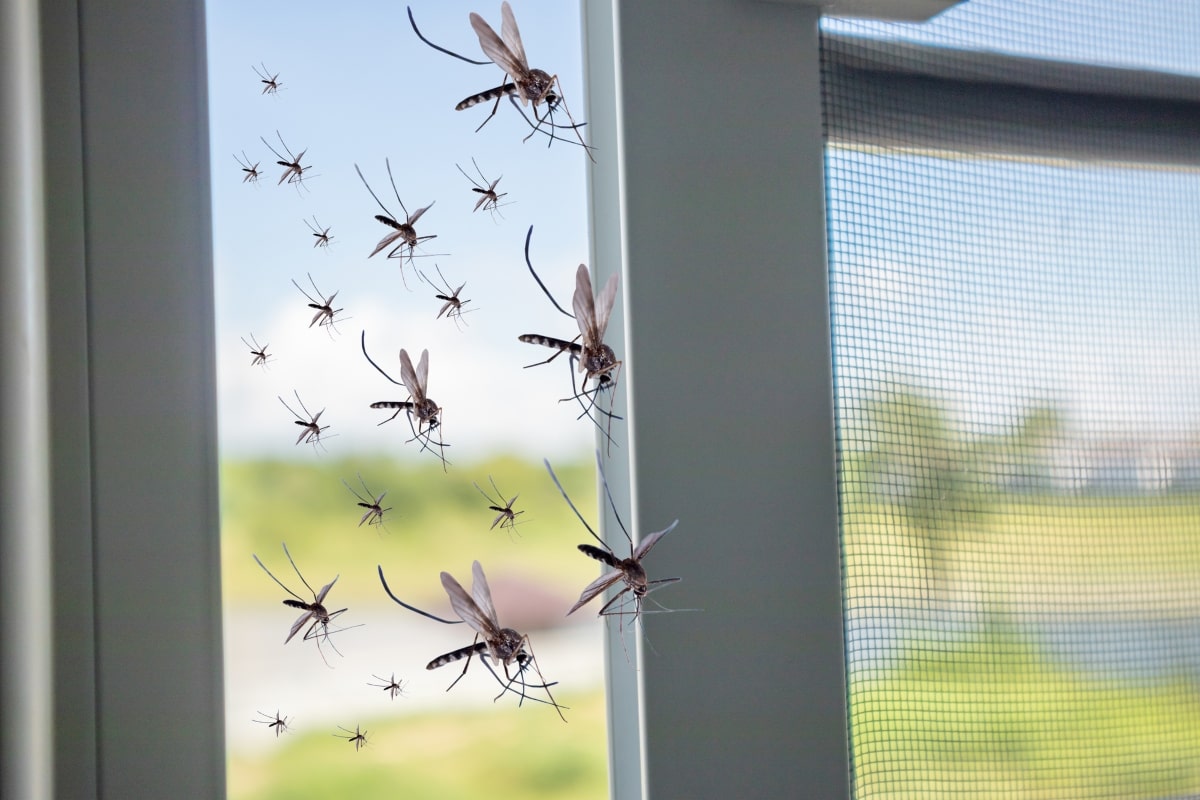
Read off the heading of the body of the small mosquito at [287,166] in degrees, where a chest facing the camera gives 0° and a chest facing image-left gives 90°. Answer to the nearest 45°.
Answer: approximately 315°

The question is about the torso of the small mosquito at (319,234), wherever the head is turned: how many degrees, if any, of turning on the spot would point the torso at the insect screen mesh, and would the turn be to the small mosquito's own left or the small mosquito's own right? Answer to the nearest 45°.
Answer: approximately 45° to the small mosquito's own left

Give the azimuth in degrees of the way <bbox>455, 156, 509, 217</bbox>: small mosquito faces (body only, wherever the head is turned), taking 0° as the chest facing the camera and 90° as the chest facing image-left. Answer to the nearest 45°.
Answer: approximately 315°

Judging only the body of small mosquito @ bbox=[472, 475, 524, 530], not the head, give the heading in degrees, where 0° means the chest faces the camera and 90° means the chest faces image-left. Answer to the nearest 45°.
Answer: approximately 315°
